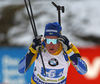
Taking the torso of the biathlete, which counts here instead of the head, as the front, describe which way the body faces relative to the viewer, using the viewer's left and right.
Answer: facing the viewer
